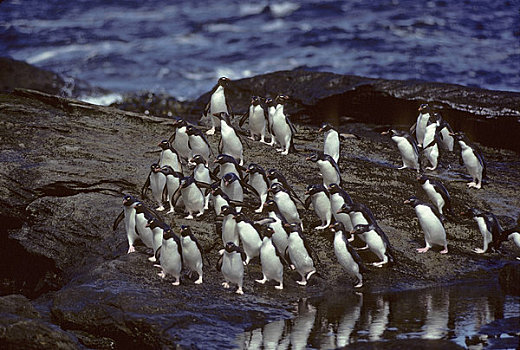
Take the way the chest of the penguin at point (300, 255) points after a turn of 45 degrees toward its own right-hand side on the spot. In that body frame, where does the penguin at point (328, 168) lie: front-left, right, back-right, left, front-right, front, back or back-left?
right

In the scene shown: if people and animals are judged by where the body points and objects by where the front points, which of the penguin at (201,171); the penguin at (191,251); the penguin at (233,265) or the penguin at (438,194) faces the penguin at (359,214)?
the penguin at (438,194)

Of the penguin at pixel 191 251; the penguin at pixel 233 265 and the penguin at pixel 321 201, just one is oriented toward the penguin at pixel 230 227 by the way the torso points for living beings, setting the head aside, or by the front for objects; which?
the penguin at pixel 321 201

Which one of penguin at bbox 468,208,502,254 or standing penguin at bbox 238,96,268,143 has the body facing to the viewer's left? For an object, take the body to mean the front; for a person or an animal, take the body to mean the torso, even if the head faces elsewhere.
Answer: the penguin

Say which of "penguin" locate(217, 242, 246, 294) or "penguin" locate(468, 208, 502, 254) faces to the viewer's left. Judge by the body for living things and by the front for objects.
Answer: "penguin" locate(468, 208, 502, 254)

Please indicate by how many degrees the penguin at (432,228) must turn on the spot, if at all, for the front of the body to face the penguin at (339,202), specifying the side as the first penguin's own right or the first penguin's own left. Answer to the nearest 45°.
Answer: approximately 45° to the first penguin's own right

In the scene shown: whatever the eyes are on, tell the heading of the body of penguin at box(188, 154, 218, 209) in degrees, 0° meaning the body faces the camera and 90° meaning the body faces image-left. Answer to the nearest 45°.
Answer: approximately 45°

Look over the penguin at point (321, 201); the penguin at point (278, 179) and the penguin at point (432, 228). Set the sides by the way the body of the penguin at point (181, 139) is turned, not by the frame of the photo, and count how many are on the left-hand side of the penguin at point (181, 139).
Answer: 3
